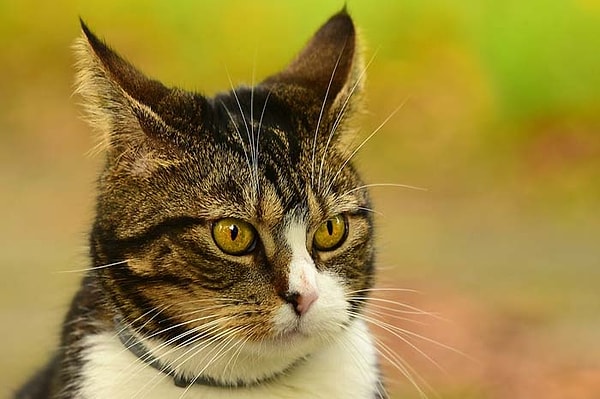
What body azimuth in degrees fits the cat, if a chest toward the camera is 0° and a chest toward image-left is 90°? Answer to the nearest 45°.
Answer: approximately 315°
